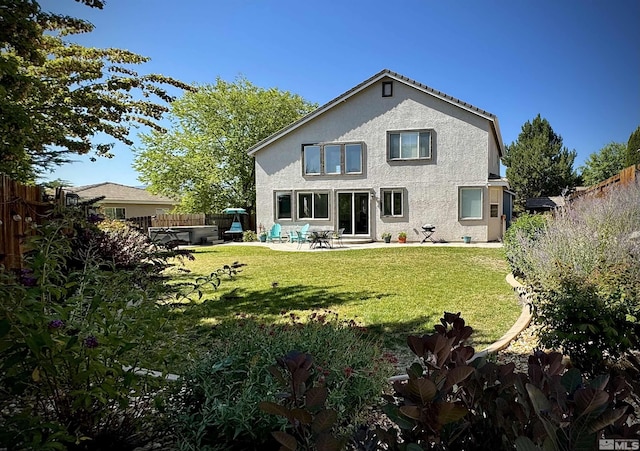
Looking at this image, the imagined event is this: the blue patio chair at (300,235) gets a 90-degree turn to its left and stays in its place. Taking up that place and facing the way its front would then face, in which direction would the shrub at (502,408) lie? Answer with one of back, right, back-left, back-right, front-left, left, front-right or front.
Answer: front-right

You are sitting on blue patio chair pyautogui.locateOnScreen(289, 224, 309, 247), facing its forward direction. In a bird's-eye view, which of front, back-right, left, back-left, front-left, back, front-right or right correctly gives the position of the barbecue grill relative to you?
back-left

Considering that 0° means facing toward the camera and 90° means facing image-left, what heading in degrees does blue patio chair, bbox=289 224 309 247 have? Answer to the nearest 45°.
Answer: approximately 45°

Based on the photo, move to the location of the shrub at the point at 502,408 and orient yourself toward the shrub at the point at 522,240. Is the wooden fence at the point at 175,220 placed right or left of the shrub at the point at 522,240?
left

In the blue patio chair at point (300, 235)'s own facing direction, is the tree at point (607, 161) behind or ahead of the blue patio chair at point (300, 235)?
behind

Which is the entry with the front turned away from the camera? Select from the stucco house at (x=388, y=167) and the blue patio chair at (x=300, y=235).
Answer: the stucco house

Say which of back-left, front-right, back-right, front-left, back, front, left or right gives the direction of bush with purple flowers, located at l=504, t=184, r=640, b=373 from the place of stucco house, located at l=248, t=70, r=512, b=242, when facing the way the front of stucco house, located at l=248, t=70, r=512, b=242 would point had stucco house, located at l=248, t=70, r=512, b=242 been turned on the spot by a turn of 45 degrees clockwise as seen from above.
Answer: back-right

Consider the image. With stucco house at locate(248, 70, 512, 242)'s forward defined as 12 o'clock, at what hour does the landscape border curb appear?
The landscape border curb is roughly at 6 o'clock from the stucco house.

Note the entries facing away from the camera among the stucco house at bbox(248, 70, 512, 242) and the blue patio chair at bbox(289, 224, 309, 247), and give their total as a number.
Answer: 1

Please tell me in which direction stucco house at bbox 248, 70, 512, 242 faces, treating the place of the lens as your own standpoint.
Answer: facing away from the viewer

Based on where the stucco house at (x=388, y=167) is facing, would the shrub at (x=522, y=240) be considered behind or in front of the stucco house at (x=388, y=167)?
behind

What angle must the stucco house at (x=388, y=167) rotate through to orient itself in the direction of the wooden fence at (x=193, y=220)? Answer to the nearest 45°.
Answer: approximately 90° to its left

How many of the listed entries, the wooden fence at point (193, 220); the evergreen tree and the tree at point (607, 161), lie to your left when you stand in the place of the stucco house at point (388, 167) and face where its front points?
1

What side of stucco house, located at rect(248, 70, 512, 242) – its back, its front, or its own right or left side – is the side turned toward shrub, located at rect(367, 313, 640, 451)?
back
